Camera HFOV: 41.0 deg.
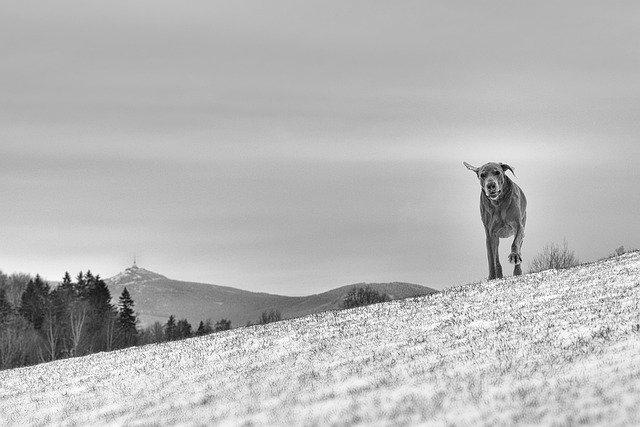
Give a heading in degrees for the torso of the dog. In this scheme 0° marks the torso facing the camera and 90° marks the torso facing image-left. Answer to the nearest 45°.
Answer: approximately 0°
